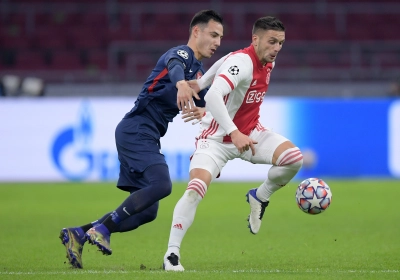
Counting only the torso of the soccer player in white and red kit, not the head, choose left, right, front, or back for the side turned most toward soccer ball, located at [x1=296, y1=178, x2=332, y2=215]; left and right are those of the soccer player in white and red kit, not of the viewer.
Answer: left
